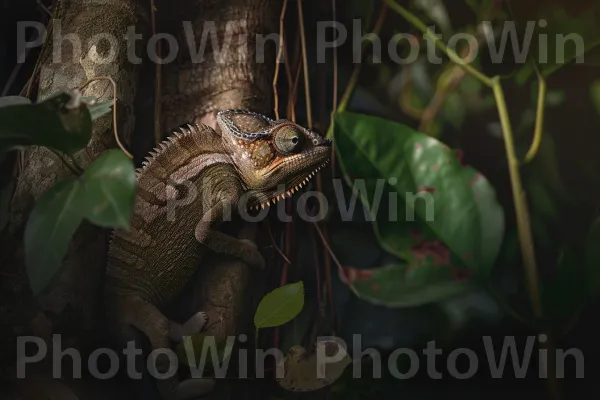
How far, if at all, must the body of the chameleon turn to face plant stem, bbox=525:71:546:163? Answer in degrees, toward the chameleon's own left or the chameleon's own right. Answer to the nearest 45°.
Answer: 0° — it already faces it

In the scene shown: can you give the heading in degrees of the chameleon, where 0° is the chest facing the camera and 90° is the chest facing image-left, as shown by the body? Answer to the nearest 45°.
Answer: approximately 270°

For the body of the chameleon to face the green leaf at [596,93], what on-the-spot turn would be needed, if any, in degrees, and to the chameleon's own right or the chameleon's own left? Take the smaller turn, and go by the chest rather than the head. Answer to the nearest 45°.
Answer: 0° — it already faces it
